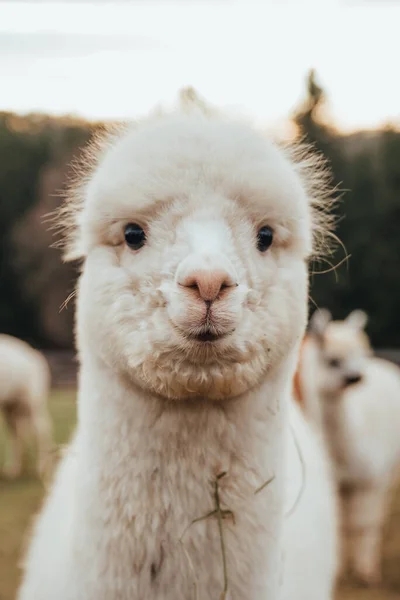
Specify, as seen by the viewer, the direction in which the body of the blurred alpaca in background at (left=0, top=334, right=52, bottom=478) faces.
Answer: to the viewer's left

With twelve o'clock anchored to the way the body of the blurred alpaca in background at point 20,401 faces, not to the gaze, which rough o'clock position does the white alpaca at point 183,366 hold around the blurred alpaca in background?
The white alpaca is roughly at 9 o'clock from the blurred alpaca in background.

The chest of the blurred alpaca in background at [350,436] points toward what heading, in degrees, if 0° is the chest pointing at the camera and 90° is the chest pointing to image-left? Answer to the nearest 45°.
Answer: approximately 45°

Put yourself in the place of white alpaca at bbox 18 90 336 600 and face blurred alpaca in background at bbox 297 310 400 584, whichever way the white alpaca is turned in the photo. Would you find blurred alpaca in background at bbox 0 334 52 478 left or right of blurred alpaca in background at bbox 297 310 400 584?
left

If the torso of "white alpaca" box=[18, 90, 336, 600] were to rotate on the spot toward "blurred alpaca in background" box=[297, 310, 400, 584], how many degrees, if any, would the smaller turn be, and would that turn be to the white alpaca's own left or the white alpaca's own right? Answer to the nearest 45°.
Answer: approximately 135° to the white alpaca's own left

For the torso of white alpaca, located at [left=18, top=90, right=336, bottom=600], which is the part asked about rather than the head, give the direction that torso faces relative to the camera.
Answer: toward the camera

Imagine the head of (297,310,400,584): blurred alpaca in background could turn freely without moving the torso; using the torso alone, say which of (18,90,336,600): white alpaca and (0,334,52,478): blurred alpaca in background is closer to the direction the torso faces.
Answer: the white alpaca

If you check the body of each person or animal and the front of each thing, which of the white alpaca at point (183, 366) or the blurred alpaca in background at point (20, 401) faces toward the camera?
the white alpaca

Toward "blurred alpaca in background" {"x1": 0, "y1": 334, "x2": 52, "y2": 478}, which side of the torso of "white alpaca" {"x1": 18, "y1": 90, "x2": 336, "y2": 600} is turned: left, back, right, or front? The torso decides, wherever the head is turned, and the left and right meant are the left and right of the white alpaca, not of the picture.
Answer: back

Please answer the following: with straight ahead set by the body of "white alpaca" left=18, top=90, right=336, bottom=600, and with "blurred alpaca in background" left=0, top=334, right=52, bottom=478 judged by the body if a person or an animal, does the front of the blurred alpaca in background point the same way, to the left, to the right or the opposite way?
to the right
